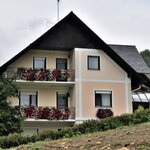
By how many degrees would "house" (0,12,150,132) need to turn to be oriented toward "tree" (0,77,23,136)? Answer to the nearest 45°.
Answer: approximately 45° to its right

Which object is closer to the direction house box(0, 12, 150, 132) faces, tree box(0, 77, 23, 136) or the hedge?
the hedge

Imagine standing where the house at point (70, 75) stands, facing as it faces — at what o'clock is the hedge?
The hedge is roughly at 12 o'clock from the house.

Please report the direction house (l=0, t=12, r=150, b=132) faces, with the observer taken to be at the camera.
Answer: facing the viewer
